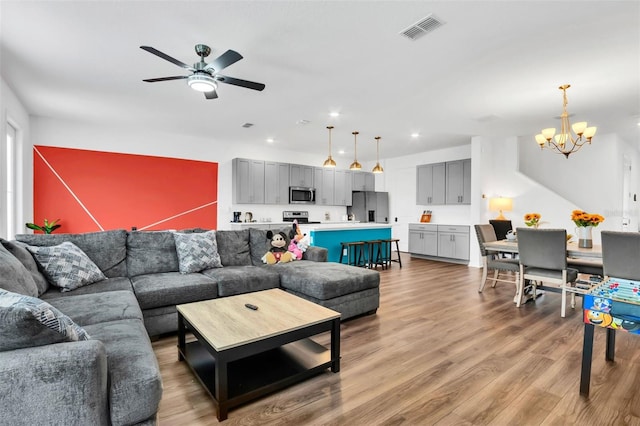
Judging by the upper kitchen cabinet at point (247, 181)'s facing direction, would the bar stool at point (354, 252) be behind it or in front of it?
in front

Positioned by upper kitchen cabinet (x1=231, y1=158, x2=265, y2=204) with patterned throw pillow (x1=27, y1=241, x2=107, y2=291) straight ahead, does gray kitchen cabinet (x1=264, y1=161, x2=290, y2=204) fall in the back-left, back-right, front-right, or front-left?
back-left

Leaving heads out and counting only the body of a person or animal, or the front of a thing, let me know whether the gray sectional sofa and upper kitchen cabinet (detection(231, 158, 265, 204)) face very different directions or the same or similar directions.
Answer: same or similar directions

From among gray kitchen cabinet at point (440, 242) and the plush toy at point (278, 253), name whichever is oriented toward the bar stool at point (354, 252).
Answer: the gray kitchen cabinet

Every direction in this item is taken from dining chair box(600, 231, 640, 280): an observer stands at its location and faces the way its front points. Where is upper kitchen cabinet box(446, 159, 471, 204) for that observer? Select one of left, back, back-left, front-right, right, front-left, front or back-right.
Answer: front-left

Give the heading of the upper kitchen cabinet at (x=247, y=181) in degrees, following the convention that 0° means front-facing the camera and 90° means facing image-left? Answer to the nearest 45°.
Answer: approximately 315°

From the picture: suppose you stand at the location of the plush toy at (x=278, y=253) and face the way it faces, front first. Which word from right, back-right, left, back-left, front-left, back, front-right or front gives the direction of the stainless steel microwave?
back

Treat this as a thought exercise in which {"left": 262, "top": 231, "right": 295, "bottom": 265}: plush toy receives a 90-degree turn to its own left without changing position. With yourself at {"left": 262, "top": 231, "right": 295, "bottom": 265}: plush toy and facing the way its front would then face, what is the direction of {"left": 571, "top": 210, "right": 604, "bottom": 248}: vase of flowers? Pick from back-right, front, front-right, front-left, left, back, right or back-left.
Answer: front

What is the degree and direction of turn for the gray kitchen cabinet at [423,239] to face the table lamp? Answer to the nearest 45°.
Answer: approximately 90° to its left

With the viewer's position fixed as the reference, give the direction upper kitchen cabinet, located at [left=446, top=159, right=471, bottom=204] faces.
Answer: facing the viewer and to the left of the viewer

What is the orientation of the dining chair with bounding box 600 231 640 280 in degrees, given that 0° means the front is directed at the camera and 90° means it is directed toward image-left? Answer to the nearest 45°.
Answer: approximately 180°

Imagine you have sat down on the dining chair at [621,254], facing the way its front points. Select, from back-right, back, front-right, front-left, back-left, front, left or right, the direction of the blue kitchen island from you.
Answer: left

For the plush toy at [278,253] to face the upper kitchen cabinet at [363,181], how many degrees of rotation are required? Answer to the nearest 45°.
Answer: approximately 135° to its left

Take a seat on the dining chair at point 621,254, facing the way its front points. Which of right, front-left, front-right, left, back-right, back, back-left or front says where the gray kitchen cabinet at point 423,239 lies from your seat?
front-left

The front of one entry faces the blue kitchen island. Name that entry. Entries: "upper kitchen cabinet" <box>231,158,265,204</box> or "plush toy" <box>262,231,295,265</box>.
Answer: the upper kitchen cabinet

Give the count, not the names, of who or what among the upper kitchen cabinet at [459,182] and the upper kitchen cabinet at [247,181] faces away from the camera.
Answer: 0

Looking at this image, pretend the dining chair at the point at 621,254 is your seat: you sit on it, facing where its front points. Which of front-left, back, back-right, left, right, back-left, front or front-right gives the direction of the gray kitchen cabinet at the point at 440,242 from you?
front-left

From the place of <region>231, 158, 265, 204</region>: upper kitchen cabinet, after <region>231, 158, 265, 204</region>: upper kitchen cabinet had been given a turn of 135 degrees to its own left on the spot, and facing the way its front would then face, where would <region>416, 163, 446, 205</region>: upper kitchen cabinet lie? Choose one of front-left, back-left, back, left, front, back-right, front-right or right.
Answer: right
